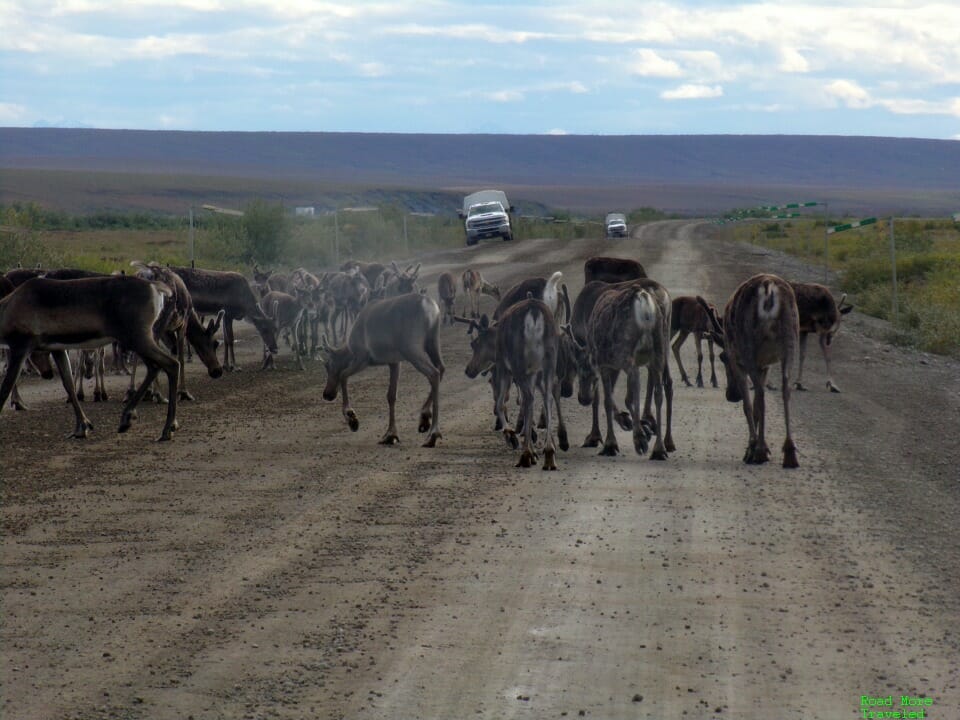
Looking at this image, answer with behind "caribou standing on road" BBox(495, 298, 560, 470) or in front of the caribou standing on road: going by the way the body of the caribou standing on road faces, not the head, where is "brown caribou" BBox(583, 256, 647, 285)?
in front

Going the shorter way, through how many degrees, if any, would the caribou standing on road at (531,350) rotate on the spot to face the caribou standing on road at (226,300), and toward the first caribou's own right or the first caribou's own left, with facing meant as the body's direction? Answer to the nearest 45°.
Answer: approximately 45° to the first caribou's own left

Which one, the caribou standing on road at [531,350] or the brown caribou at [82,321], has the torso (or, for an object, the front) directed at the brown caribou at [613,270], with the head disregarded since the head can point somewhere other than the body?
the caribou standing on road

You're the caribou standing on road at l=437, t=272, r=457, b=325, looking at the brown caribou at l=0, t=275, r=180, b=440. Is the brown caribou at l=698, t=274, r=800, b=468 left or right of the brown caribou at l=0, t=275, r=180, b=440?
left

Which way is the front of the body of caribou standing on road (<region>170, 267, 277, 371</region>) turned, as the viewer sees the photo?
to the viewer's right

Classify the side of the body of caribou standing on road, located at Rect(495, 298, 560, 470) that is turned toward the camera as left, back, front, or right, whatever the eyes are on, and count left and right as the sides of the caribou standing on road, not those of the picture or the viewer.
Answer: back

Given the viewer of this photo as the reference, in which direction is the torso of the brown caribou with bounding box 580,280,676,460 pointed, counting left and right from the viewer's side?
facing away from the viewer and to the left of the viewer

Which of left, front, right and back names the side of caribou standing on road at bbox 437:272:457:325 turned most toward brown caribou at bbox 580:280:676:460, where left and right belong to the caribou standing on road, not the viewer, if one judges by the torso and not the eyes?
front

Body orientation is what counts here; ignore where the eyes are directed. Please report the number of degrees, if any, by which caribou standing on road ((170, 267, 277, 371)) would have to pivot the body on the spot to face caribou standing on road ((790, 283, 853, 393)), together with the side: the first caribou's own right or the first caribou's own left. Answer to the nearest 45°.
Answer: approximately 45° to the first caribou's own right

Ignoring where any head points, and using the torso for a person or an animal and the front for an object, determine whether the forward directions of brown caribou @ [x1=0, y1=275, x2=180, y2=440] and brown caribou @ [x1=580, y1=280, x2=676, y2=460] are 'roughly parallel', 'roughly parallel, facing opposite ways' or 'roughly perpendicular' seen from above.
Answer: roughly perpendicular
